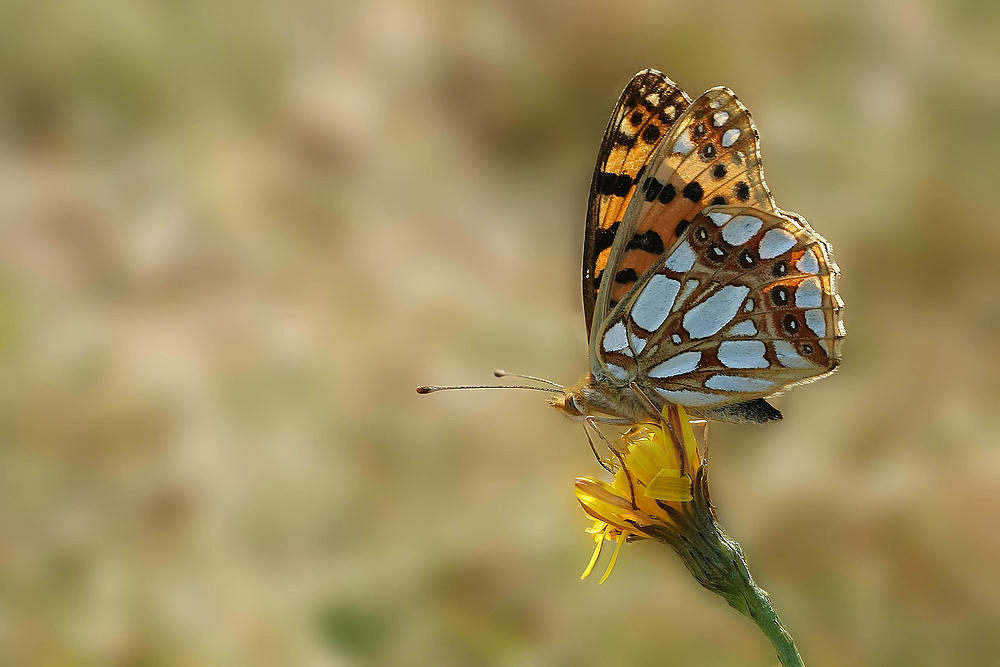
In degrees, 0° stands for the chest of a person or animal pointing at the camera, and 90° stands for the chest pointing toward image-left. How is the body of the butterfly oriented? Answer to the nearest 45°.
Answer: approximately 90°
